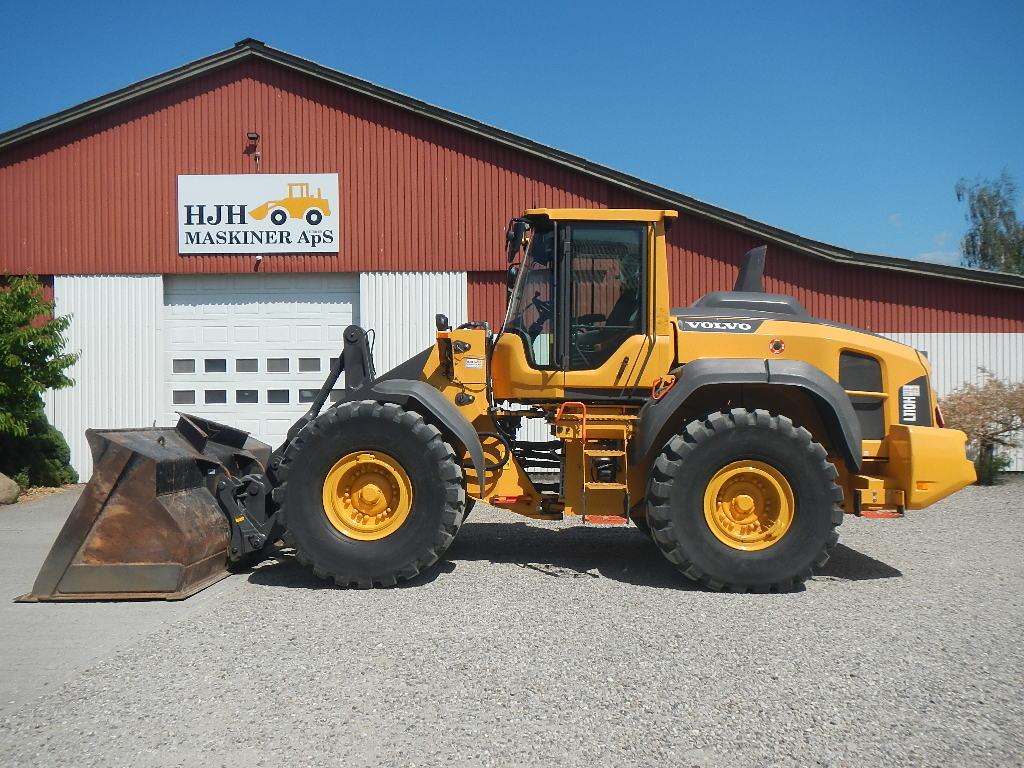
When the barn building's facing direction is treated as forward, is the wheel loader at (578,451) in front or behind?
in front

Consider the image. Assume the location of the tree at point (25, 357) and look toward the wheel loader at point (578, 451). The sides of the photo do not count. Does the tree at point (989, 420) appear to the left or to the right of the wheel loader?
left

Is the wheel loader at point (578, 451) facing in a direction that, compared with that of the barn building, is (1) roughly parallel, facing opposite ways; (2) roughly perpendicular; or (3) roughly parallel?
roughly perpendicular

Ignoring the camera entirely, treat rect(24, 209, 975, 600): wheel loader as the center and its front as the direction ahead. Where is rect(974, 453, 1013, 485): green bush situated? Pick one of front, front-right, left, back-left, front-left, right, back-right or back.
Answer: back-right

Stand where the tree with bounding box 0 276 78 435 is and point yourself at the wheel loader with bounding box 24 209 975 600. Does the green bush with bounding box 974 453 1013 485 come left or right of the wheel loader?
left

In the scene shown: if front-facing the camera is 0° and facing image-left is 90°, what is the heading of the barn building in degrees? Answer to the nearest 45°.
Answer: approximately 0°

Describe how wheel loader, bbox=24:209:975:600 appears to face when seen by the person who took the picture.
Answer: facing to the left of the viewer

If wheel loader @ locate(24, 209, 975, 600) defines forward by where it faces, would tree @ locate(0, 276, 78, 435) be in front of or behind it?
in front

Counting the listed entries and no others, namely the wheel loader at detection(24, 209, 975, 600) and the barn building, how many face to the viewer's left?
1

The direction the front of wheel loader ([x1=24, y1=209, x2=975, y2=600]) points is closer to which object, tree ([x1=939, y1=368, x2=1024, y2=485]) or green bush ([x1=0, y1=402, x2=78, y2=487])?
the green bush

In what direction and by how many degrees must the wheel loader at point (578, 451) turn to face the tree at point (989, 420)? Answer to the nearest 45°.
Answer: approximately 135° to its right

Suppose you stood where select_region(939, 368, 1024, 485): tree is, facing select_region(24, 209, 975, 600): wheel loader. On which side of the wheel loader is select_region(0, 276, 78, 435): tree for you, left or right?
right

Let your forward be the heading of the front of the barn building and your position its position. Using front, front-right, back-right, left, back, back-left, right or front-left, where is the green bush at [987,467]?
left

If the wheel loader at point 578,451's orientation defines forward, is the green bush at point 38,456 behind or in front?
in front

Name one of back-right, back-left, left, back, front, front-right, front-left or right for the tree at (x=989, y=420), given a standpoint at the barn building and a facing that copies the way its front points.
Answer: left
